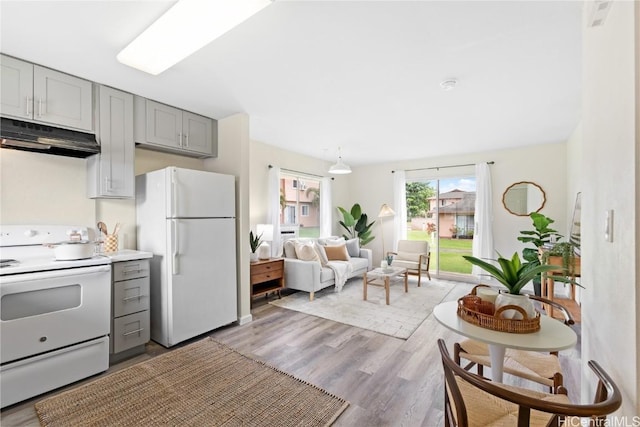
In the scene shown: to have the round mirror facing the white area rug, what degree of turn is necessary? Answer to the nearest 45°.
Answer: approximately 45° to its right

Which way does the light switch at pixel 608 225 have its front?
to the viewer's left

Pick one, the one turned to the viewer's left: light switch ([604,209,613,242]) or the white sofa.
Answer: the light switch

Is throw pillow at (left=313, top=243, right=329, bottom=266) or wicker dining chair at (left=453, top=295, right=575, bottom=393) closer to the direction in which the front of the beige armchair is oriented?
the throw pillow

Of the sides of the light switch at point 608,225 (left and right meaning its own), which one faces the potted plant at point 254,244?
front

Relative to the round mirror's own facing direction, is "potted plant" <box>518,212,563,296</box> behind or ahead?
ahead

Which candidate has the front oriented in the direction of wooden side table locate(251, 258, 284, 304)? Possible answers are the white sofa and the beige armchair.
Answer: the beige armchair

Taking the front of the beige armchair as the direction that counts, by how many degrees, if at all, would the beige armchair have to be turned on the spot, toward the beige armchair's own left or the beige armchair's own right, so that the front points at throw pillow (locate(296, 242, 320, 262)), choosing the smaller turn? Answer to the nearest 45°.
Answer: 0° — it already faces it

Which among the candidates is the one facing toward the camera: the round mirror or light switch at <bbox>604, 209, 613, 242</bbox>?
the round mirror

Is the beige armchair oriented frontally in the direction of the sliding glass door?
no

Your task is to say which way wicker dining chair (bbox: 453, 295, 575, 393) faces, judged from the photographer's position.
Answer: facing the viewer and to the left of the viewer

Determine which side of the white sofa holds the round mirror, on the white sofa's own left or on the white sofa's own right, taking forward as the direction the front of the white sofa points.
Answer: on the white sofa's own left

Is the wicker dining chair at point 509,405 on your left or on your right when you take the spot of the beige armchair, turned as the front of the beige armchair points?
on your left
